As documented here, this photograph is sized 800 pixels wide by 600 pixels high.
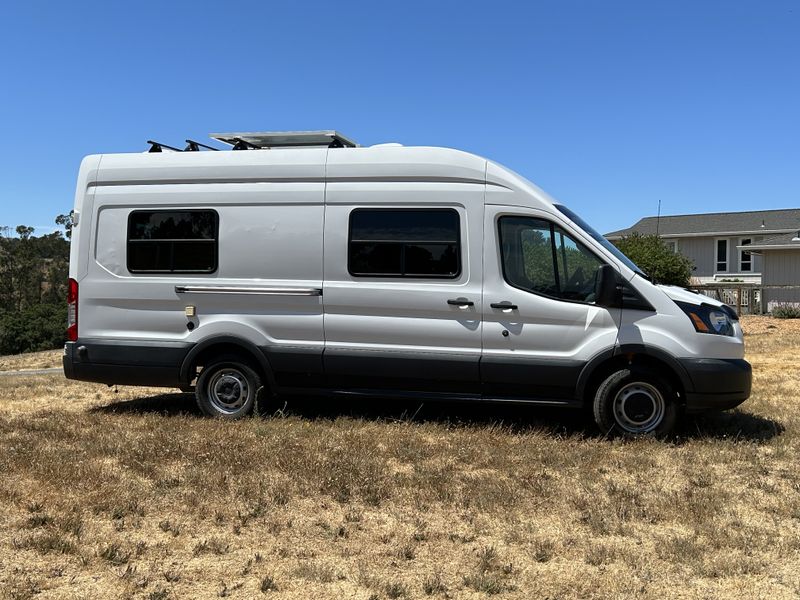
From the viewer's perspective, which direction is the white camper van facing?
to the viewer's right

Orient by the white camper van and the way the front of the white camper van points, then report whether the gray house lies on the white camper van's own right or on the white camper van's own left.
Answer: on the white camper van's own left

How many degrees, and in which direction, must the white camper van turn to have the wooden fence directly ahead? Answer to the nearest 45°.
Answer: approximately 45° to its left
